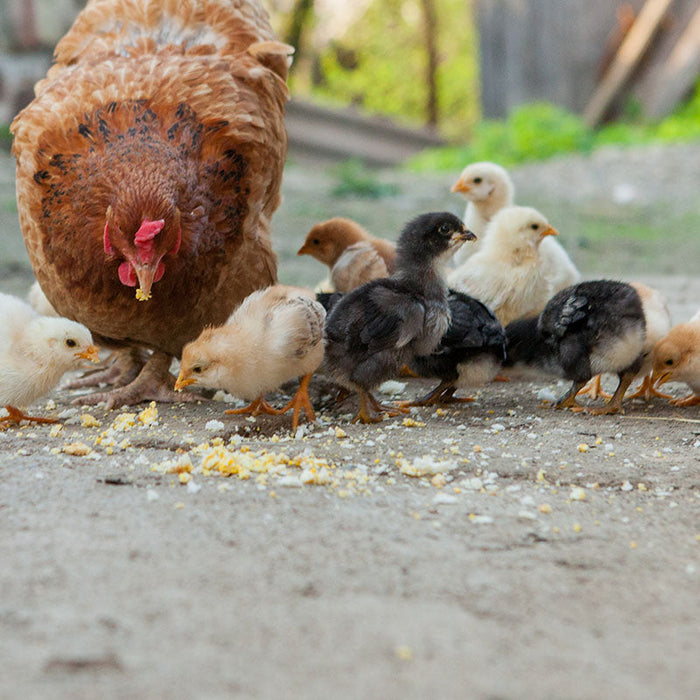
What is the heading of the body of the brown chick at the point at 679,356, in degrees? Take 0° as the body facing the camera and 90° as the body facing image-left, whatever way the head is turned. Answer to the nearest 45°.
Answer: approximately 90°

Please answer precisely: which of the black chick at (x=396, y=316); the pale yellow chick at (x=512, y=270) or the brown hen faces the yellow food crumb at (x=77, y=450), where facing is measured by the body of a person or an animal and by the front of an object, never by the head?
the brown hen

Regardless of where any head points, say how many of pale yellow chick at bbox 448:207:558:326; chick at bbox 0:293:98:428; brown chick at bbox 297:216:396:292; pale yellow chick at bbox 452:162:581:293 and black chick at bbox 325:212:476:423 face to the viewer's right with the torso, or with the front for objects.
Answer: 3

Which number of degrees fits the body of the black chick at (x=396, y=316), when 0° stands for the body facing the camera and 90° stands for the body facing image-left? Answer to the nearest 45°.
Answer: approximately 270°

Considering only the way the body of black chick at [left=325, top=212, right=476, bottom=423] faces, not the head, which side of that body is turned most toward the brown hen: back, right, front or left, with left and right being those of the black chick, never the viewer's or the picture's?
back

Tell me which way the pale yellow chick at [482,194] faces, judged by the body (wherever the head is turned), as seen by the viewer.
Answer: to the viewer's left

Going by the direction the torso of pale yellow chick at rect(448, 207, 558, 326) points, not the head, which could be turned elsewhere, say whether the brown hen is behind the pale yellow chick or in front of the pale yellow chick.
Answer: behind

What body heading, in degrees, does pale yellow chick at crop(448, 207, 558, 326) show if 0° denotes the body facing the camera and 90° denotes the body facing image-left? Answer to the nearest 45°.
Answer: approximately 270°

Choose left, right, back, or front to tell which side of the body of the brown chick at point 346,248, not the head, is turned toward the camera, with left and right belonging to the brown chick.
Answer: left

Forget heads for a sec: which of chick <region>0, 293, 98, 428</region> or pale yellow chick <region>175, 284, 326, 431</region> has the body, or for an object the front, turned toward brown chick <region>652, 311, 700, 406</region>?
the chick

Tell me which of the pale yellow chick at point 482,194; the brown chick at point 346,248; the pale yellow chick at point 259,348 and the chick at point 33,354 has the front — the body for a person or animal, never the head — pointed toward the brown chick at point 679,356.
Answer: the chick

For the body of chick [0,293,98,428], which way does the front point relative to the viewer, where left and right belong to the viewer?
facing to the right of the viewer

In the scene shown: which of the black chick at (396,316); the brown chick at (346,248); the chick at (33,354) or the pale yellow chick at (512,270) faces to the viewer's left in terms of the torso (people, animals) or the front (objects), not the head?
the brown chick

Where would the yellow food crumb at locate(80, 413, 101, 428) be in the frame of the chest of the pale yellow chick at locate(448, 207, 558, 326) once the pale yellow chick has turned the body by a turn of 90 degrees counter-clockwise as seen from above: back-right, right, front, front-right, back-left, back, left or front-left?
back-left
